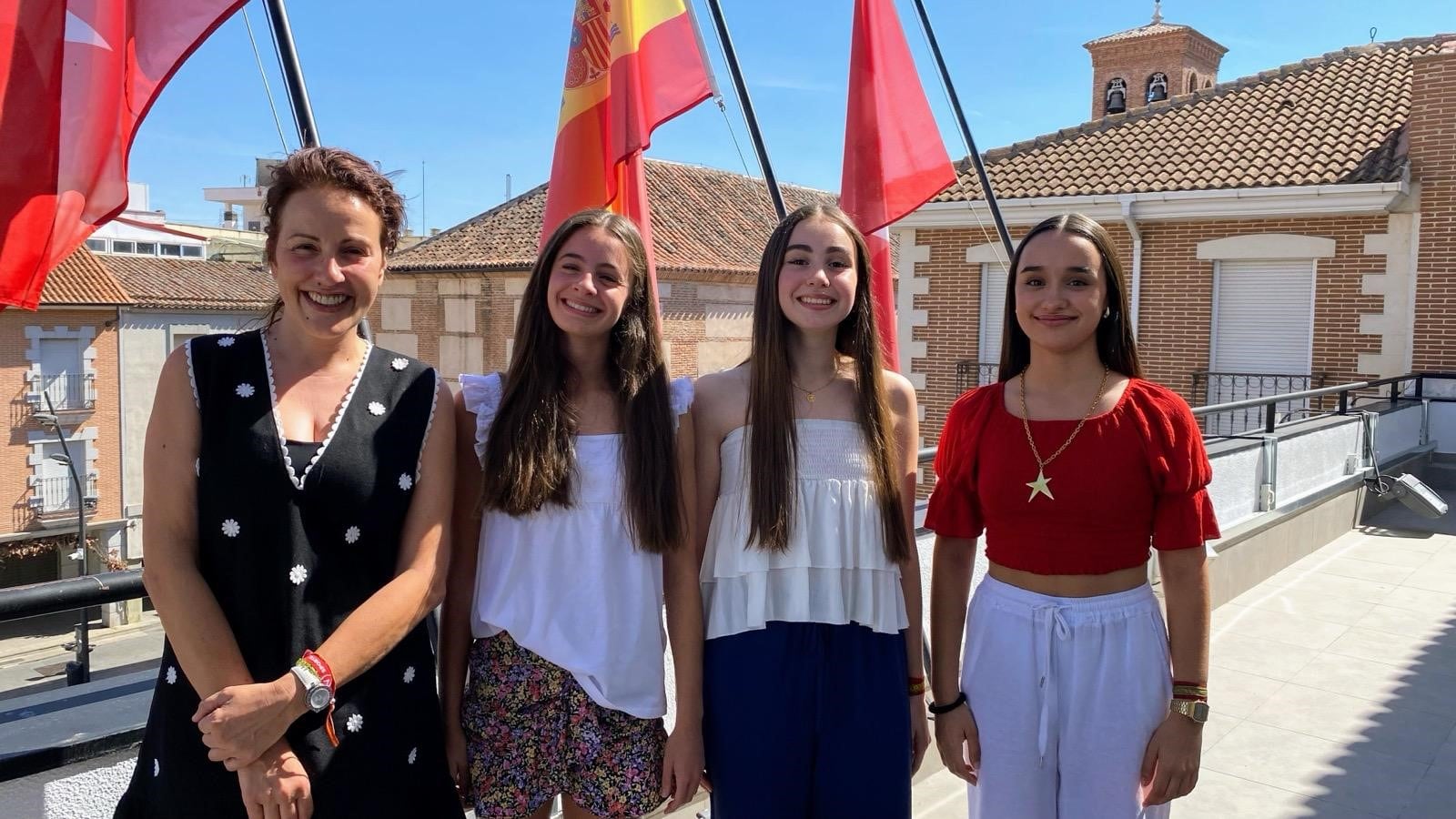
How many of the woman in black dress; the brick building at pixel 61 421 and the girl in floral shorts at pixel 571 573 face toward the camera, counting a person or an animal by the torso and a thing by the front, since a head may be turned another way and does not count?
3

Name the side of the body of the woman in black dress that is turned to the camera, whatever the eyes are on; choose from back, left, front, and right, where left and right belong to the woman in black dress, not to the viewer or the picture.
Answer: front

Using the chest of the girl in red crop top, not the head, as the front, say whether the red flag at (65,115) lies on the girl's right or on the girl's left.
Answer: on the girl's right

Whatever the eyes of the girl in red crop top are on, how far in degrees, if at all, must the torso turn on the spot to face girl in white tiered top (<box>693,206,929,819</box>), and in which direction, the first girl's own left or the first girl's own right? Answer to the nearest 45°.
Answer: approximately 90° to the first girl's own right

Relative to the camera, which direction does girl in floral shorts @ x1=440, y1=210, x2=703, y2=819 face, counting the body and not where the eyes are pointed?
toward the camera

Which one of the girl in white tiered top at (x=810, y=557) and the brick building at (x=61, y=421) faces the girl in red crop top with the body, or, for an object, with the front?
the brick building

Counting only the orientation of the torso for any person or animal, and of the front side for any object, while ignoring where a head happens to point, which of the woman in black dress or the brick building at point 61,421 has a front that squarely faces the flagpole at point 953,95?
the brick building
